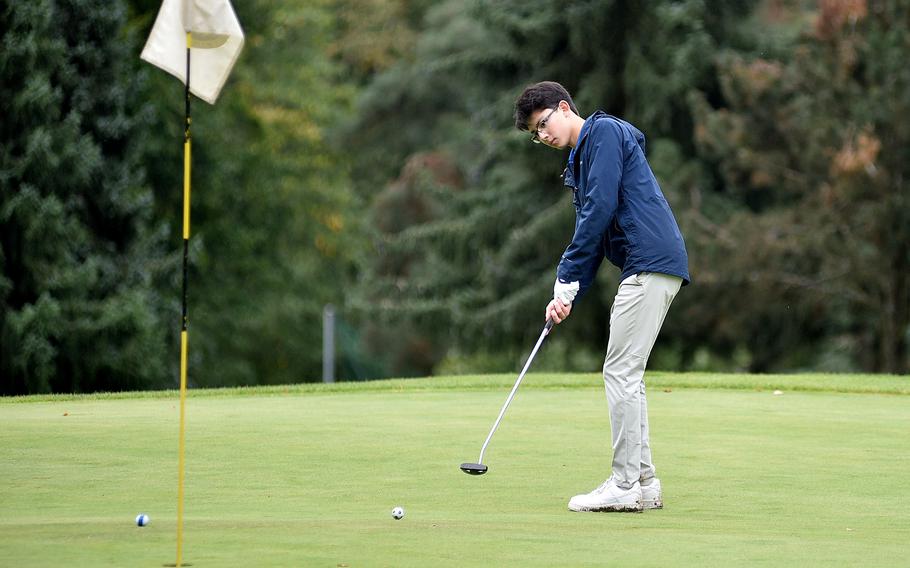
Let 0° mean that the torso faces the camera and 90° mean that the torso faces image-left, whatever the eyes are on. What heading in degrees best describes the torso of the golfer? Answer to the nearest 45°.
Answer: approximately 90°

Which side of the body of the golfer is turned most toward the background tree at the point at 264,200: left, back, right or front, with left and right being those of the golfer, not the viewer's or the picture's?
right

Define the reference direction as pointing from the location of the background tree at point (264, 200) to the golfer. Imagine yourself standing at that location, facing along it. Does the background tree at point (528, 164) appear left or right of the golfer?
left

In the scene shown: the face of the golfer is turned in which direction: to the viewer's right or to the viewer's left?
to the viewer's left
